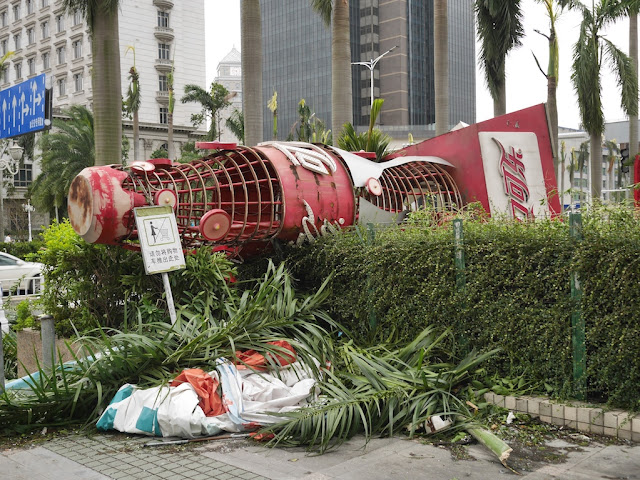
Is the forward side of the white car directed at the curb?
no

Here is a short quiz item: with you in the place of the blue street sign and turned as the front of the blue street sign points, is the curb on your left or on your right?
on your left

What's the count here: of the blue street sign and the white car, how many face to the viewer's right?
1

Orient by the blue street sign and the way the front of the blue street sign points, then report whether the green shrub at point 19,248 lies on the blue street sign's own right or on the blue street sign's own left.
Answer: on the blue street sign's own right

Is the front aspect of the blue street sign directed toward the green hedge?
no

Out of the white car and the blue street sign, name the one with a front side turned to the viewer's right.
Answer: the white car

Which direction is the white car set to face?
to the viewer's right

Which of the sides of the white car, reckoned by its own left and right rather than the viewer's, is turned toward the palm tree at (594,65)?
front
